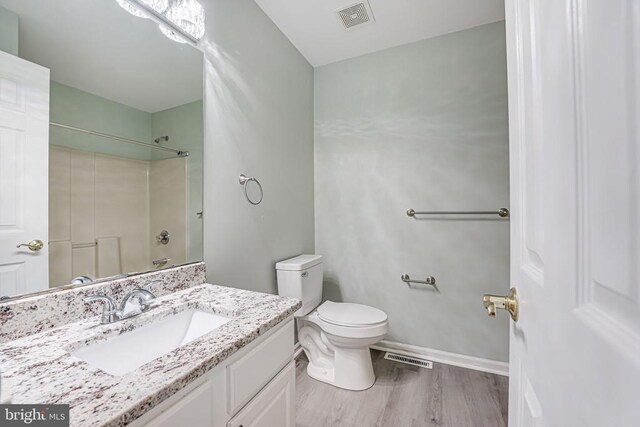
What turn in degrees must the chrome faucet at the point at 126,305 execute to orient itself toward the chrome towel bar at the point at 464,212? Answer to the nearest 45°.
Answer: approximately 45° to its left

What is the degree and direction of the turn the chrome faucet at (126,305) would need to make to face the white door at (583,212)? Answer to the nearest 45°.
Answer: approximately 45° to its right

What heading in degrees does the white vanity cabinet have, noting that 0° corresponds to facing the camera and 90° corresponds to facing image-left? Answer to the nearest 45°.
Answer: approximately 315°

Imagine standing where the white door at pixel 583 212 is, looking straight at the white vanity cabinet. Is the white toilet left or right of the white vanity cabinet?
right

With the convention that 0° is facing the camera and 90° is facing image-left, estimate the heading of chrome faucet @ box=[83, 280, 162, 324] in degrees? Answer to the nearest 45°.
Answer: approximately 315°

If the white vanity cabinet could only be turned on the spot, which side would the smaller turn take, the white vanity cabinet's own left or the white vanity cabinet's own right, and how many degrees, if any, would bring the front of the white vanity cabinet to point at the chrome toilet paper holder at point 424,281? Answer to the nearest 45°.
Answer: approximately 90° to the white vanity cabinet's own left

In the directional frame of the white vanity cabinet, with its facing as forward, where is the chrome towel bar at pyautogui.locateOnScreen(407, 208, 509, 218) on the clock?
The chrome towel bar is roughly at 10 o'clock from the white vanity cabinet.
